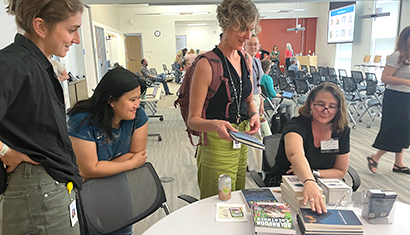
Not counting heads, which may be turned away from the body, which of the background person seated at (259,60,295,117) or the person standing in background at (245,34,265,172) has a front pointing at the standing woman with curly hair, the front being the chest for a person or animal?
the person standing in background

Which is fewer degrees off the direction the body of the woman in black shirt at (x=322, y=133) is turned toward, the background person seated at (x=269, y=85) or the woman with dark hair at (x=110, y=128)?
the woman with dark hair

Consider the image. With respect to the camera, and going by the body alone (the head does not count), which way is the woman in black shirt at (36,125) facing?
to the viewer's right

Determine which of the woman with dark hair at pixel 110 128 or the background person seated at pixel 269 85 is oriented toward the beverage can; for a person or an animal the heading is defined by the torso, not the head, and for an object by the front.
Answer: the woman with dark hair

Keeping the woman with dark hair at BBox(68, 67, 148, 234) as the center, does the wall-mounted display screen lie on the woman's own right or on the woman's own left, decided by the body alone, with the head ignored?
on the woman's own left

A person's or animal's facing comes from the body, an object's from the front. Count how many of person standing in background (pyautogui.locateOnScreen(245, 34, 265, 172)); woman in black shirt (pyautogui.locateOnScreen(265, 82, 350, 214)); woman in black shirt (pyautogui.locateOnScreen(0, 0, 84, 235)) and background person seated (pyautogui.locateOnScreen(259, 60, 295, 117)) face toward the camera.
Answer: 2

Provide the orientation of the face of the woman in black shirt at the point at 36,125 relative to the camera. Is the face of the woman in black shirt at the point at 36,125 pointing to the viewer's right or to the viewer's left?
to the viewer's right
